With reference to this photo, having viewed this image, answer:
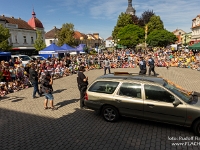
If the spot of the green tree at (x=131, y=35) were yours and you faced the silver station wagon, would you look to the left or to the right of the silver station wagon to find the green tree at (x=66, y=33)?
right

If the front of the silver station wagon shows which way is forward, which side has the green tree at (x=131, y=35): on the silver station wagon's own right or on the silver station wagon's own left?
on the silver station wagon's own left

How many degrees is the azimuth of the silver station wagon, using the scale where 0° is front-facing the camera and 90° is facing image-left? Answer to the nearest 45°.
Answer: approximately 270°

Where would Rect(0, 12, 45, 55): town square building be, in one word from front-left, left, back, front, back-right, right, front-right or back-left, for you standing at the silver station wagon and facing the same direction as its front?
back-left

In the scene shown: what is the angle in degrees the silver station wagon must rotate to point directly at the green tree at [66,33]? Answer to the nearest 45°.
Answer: approximately 135° to its left

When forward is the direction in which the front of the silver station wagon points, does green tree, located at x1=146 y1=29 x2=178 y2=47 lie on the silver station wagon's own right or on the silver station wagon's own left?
on the silver station wagon's own left

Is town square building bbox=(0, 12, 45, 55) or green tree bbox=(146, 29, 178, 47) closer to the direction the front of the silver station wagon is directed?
the green tree
